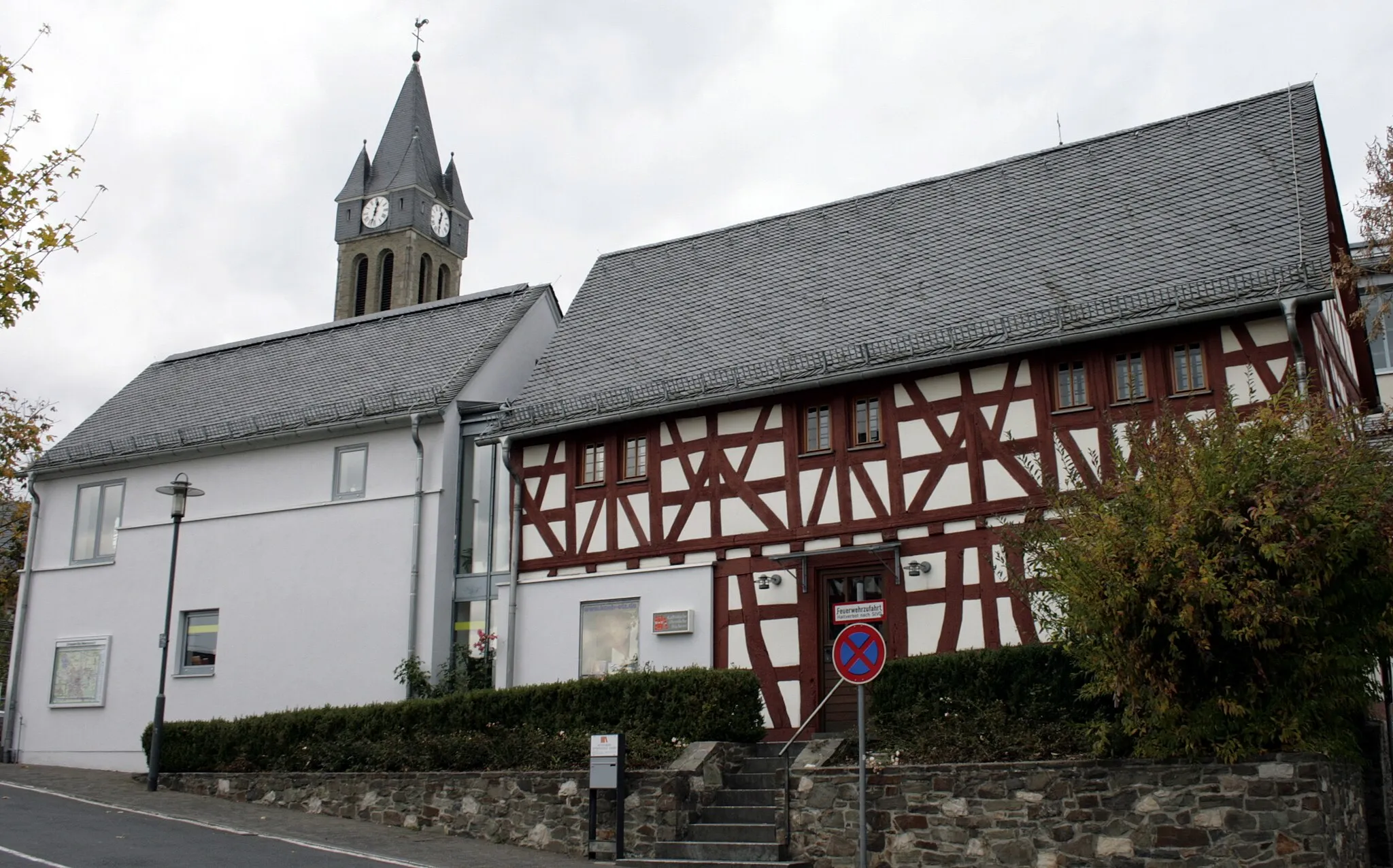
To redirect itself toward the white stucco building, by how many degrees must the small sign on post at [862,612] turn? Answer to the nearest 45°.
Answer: approximately 135° to its right

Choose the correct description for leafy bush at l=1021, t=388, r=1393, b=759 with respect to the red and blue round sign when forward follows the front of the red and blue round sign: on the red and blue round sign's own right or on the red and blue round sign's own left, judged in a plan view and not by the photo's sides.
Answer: on the red and blue round sign's own left

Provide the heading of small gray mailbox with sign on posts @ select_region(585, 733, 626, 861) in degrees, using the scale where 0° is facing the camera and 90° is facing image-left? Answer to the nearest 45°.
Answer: approximately 0°

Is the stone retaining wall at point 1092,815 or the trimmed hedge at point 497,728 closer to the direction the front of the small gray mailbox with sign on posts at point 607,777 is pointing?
the stone retaining wall

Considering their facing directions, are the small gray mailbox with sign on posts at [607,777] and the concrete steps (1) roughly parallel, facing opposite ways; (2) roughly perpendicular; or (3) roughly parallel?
roughly parallel

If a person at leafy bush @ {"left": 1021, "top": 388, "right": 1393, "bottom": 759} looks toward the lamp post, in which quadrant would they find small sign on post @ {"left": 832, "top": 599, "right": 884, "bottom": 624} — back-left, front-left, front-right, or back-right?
front-left

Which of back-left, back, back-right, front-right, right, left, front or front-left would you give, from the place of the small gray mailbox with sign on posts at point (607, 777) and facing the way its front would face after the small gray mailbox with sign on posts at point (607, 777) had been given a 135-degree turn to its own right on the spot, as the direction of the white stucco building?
front

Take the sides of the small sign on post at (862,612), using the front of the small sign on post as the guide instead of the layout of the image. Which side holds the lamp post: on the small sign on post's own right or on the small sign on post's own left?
on the small sign on post's own right

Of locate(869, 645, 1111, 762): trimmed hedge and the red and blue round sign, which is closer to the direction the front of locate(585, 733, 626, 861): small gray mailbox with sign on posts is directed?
the red and blue round sign

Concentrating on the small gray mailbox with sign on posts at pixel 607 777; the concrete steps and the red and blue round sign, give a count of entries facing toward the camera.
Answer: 3

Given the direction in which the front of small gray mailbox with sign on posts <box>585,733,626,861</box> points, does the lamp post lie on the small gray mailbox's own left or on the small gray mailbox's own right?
on the small gray mailbox's own right

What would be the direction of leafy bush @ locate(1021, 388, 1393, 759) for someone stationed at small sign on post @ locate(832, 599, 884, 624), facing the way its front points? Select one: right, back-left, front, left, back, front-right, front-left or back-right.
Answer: left

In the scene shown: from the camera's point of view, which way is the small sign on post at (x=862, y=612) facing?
toward the camera
